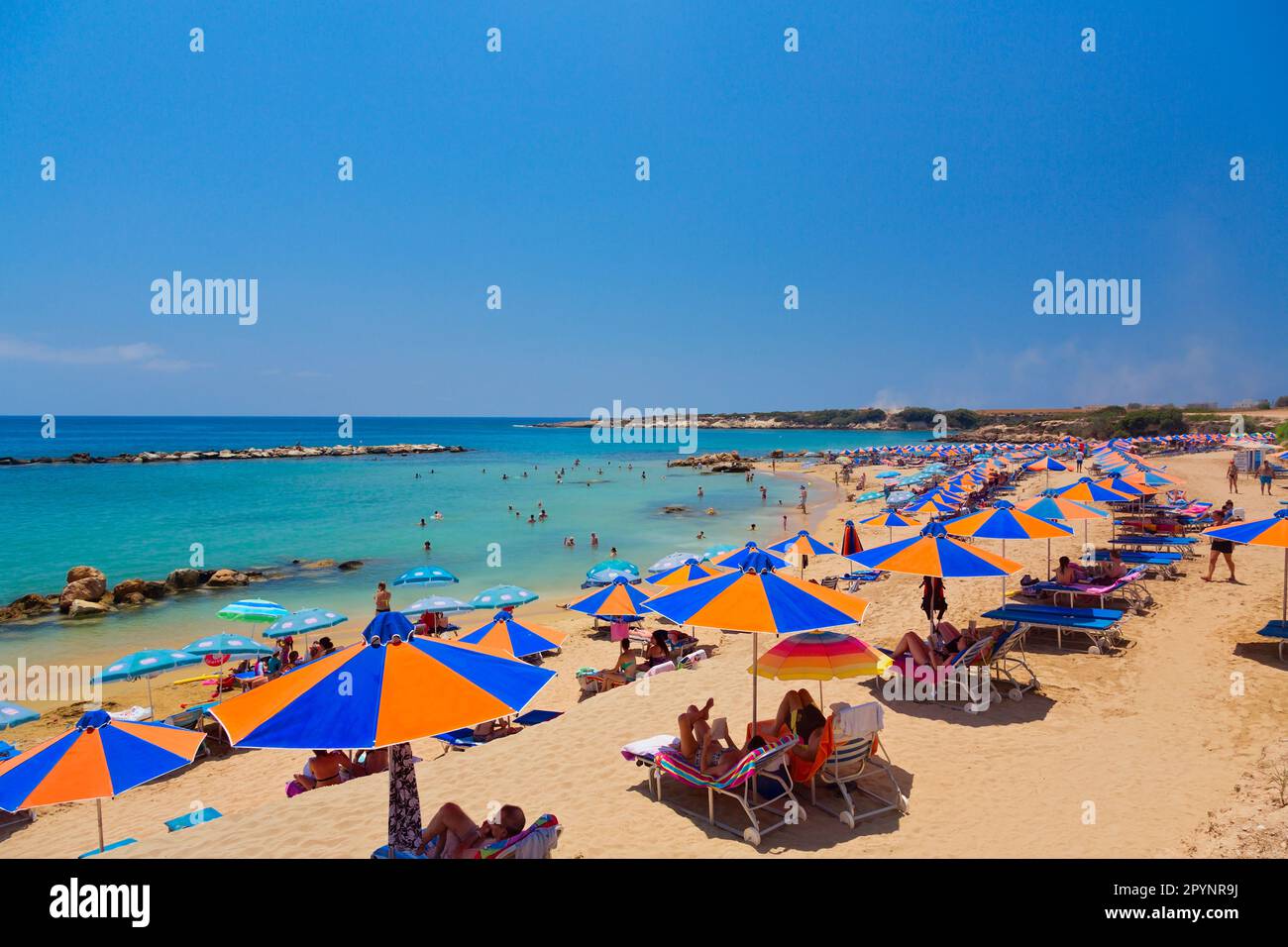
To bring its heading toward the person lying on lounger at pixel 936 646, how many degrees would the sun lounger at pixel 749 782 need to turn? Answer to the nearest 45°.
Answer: approximately 90° to its right

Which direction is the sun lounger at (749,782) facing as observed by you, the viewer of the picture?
facing away from the viewer and to the left of the viewer

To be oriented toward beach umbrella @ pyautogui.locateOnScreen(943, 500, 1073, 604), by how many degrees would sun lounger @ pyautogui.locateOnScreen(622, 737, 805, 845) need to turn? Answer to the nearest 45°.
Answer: approximately 90° to its right

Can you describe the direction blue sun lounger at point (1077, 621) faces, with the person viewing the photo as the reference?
facing to the left of the viewer

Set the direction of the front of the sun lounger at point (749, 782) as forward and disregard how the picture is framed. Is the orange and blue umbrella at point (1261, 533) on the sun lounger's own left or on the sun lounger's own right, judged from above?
on the sun lounger's own right

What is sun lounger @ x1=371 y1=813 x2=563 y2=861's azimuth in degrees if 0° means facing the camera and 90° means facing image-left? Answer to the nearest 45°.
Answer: approximately 90°

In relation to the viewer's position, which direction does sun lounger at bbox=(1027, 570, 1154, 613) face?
facing to the left of the viewer

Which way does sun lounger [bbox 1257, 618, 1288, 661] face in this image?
to the viewer's left

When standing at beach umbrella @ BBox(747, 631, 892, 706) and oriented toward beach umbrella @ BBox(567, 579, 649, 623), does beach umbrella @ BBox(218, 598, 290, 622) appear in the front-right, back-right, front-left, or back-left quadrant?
front-left

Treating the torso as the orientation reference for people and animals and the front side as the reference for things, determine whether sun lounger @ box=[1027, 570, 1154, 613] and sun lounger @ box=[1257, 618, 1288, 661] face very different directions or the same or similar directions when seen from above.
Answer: same or similar directions
